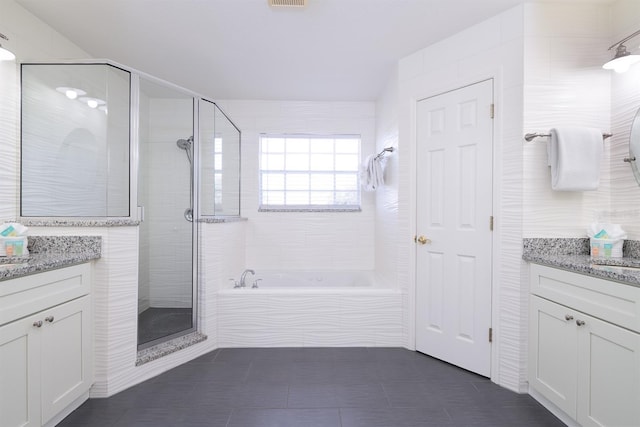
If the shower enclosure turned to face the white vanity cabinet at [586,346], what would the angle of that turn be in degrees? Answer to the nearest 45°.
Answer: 0° — it already faces it

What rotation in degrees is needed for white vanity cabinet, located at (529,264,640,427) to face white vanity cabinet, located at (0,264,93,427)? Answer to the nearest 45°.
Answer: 0° — it already faces it

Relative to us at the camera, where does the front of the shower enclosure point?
facing the viewer and to the right of the viewer

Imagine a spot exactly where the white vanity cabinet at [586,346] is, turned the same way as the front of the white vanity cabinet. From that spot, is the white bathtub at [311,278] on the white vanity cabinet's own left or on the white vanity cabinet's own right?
on the white vanity cabinet's own right

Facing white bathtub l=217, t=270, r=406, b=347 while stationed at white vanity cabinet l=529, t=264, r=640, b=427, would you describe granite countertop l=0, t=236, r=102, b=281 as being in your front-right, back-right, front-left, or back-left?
front-left

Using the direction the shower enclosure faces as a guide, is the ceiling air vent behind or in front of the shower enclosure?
in front

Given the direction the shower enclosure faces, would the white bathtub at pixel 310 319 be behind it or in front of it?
in front

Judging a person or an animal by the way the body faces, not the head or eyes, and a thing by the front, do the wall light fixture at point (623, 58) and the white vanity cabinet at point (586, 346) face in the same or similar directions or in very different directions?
same or similar directions

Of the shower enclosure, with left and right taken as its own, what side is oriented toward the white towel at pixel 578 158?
front

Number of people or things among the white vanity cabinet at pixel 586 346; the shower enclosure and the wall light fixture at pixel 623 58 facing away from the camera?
0

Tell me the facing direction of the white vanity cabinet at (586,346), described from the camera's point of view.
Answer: facing the viewer and to the left of the viewer
